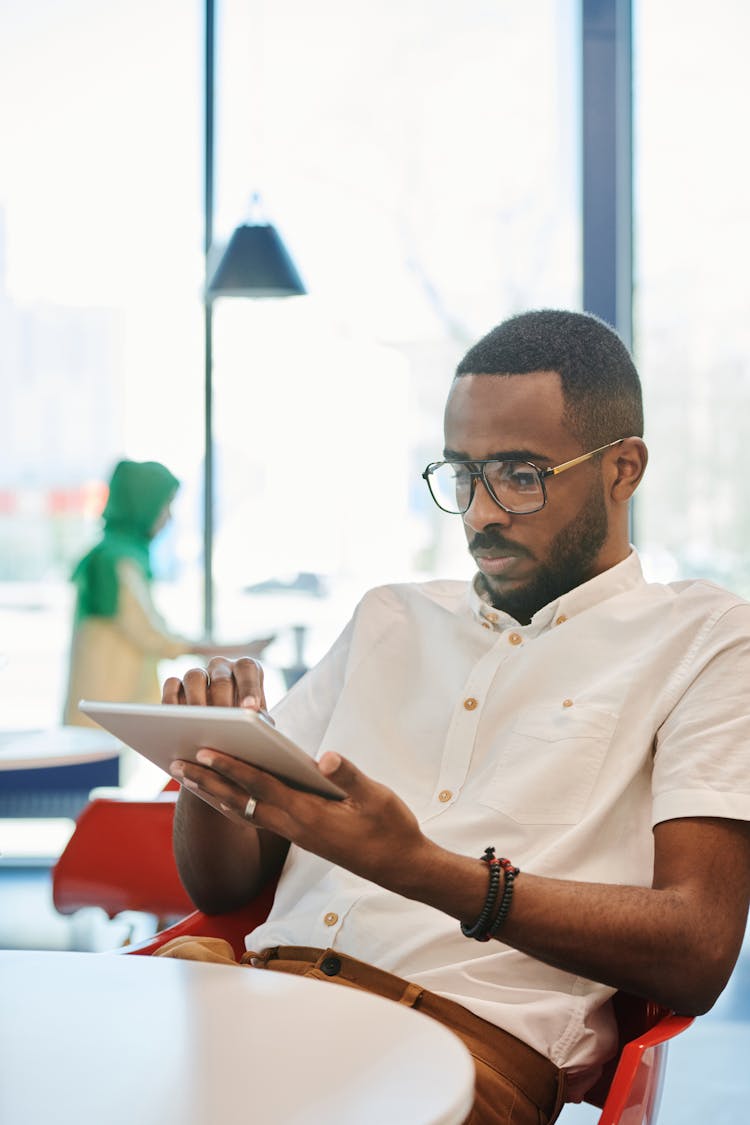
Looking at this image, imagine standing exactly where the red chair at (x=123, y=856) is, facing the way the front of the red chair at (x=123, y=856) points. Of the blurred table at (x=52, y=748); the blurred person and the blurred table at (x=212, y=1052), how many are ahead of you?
2

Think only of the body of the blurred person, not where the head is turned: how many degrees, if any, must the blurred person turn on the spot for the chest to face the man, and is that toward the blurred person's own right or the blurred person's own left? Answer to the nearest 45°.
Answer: approximately 90° to the blurred person's own right

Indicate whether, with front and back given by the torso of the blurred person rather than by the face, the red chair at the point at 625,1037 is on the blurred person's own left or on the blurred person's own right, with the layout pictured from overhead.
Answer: on the blurred person's own right

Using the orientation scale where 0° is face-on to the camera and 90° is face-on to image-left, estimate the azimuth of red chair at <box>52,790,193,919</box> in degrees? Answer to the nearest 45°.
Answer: approximately 180°

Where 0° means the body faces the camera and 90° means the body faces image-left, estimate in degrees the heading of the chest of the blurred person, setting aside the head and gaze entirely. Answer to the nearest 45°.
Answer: approximately 270°

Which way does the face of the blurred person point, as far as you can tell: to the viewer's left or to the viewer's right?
to the viewer's right

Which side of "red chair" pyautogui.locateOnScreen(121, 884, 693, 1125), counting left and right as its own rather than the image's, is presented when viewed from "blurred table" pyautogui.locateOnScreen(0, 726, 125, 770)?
right

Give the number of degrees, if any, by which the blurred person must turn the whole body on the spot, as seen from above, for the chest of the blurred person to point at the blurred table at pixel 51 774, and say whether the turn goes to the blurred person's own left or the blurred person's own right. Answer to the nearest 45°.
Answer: approximately 90° to the blurred person's own right

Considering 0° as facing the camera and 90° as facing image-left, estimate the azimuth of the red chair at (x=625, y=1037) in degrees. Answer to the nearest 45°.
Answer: approximately 45°

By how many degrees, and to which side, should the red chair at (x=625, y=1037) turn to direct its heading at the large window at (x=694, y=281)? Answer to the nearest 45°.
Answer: approximately 135° to its right

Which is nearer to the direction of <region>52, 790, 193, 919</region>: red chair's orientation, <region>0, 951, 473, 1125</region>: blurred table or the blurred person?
the blurred person
